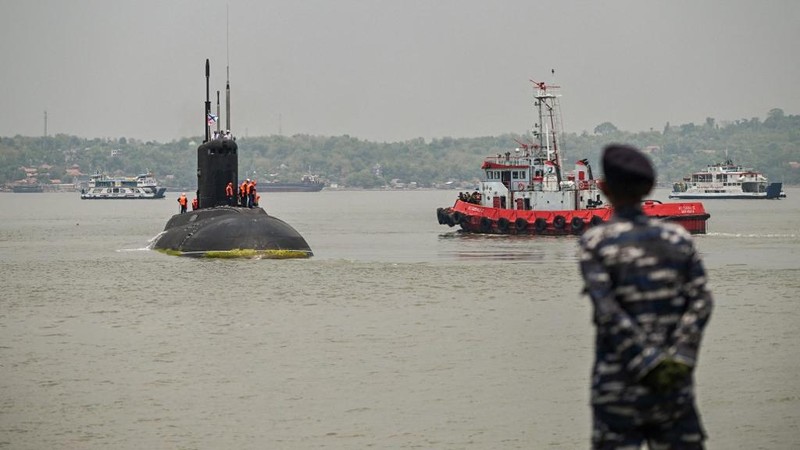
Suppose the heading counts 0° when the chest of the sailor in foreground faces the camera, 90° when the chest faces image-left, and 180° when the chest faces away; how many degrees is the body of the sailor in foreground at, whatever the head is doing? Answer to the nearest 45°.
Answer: approximately 135°

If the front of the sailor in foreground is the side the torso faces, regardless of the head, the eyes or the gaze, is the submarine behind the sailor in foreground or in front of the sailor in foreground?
in front
